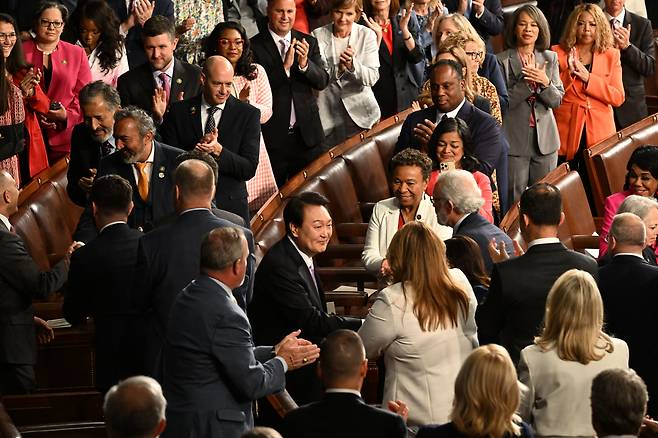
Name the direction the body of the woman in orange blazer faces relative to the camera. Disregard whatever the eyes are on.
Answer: toward the camera

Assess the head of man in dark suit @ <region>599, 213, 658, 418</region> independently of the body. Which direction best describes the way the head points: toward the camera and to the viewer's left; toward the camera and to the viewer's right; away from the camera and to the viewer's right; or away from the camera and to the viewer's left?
away from the camera and to the viewer's left

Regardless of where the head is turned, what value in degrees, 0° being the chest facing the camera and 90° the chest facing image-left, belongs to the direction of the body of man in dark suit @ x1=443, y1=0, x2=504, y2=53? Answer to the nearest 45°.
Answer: approximately 45°

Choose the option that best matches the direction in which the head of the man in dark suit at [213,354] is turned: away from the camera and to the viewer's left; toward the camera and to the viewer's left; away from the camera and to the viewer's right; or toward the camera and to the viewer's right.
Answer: away from the camera and to the viewer's right

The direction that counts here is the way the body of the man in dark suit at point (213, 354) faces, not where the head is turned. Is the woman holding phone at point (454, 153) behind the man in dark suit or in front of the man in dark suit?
in front

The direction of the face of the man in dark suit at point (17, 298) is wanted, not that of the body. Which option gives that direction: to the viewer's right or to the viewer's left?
to the viewer's right

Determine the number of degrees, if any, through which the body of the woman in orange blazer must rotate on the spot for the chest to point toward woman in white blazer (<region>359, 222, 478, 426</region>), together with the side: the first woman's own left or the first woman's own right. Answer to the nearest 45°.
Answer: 0° — they already face them

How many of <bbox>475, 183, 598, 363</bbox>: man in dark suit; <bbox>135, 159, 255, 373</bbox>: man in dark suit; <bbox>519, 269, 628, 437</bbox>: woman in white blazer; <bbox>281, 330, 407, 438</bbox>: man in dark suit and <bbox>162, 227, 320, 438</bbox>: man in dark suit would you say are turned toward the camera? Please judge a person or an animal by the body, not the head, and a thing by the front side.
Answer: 0

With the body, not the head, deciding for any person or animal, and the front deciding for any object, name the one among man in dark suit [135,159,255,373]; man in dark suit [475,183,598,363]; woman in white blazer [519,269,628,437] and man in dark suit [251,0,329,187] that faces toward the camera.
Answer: man in dark suit [251,0,329,187]

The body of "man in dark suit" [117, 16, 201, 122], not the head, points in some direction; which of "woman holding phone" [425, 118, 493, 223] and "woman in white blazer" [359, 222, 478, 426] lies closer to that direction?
the woman in white blazer

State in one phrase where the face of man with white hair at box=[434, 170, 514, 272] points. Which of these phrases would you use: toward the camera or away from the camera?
away from the camera

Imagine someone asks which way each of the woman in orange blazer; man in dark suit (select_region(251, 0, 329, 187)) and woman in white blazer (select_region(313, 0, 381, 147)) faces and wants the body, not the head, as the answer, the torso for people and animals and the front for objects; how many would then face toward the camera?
3
